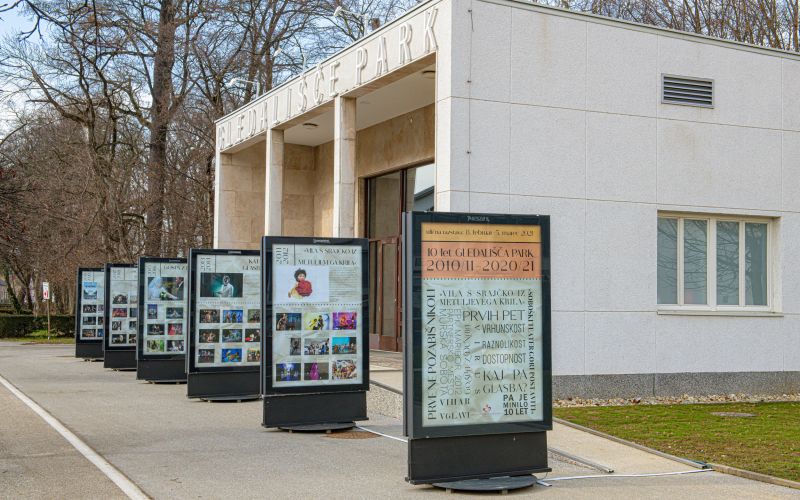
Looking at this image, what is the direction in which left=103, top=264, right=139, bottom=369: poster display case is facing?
toward the camera

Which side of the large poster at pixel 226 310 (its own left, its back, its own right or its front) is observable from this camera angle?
front

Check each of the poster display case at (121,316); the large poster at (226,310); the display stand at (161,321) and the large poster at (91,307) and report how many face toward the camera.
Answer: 4

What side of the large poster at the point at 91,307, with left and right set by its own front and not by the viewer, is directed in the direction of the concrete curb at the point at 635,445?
front

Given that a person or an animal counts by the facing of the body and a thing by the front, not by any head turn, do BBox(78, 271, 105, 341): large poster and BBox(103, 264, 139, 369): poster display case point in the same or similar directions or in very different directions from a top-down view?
same or similar directions

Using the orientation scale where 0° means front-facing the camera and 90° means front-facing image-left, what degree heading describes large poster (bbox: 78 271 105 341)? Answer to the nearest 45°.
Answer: approximately 0°

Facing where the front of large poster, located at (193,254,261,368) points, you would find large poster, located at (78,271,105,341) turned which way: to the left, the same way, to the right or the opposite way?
the same way

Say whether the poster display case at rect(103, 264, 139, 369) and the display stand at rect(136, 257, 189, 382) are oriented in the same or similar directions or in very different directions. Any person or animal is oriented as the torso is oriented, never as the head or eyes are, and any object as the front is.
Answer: same or similar directions

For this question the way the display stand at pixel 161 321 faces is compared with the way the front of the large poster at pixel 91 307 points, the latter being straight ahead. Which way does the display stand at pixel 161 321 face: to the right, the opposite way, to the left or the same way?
the same way

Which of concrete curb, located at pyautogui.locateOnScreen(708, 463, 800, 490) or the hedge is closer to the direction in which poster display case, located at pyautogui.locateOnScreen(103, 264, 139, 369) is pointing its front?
the concrete curb
